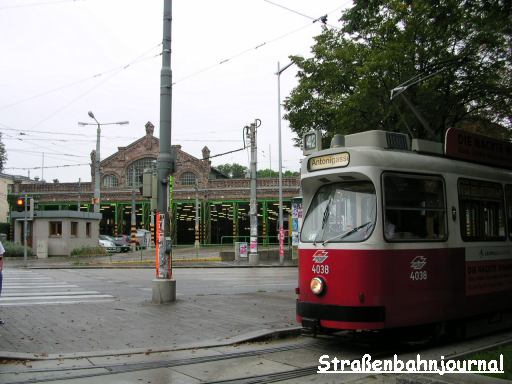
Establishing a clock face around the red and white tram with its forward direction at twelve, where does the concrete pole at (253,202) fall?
The concrete pole is roughly at 4 o'clock from the red and white tram.

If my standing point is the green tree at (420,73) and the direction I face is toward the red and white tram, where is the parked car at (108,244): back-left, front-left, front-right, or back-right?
back-right

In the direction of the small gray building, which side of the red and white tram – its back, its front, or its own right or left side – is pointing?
right

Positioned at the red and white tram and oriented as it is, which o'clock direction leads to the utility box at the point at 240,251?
The utility box is roughly at 4 o'clock from the red and white tram.

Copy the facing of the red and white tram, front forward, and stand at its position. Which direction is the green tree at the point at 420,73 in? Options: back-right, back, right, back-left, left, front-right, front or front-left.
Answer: back-right

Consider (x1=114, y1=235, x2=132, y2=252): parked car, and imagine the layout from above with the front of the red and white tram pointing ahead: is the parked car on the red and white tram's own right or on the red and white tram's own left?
on the red and white tram's own right

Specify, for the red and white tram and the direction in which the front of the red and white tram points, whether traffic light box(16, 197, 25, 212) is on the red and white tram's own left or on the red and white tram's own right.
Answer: on the red and white tram's own right

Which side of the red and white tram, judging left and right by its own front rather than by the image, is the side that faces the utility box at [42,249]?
right

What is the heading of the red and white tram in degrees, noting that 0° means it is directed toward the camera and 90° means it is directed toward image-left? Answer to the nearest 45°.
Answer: approximately 45°
